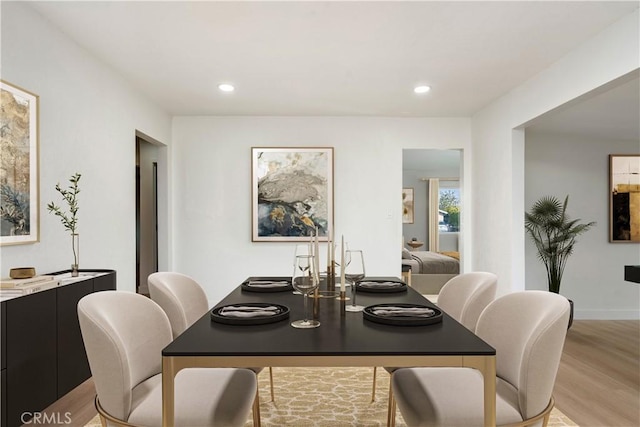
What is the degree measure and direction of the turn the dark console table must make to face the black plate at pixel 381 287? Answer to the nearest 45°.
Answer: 0° — it already faces it

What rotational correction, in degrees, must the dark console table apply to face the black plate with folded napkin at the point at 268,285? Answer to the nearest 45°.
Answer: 0° — it already faces it

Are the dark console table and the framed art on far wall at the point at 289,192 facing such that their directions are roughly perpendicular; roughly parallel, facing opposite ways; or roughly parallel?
roughly perpendicular

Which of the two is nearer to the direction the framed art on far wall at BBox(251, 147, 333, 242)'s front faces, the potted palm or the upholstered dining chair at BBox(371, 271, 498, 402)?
the upholstered dining chair

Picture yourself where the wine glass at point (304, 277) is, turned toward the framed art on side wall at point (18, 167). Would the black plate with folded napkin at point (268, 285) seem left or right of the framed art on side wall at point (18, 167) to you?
right

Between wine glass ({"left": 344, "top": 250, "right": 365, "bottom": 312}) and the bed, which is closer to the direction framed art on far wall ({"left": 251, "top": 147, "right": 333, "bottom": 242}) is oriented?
the wine glass

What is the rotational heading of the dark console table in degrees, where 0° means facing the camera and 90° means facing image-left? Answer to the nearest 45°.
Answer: approximately 315°

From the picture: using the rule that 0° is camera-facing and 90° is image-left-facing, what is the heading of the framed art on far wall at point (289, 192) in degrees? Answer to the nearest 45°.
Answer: approximately 0°

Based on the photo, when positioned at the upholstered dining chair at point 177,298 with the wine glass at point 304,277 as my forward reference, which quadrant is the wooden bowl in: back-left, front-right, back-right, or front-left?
back-right

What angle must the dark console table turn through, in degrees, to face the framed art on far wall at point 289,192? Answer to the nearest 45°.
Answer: approximately 90° to its left

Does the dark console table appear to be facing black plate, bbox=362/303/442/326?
yes

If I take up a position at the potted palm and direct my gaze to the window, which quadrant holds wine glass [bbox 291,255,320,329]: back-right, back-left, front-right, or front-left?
back-left
